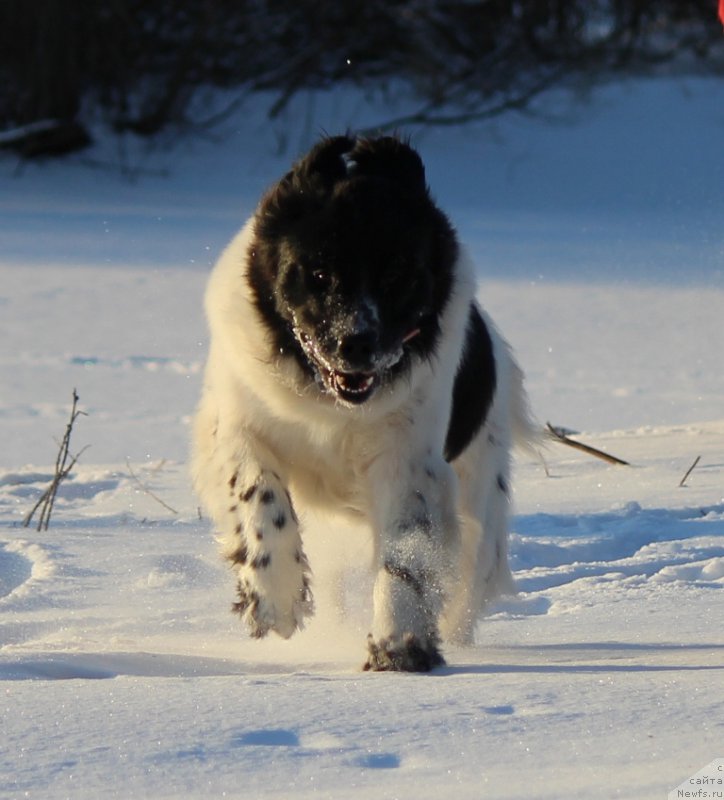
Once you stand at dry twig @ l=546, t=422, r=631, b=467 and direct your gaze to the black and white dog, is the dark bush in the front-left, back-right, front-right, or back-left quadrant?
back-right

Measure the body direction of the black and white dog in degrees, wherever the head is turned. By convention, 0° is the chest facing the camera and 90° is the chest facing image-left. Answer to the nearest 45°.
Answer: approximately 0°

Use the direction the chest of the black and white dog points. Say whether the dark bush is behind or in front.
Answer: behind

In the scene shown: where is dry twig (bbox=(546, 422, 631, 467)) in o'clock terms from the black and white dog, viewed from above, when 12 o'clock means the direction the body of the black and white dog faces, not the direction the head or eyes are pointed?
The dry twig is roughly at 7 o'clock from the black and white dog.
